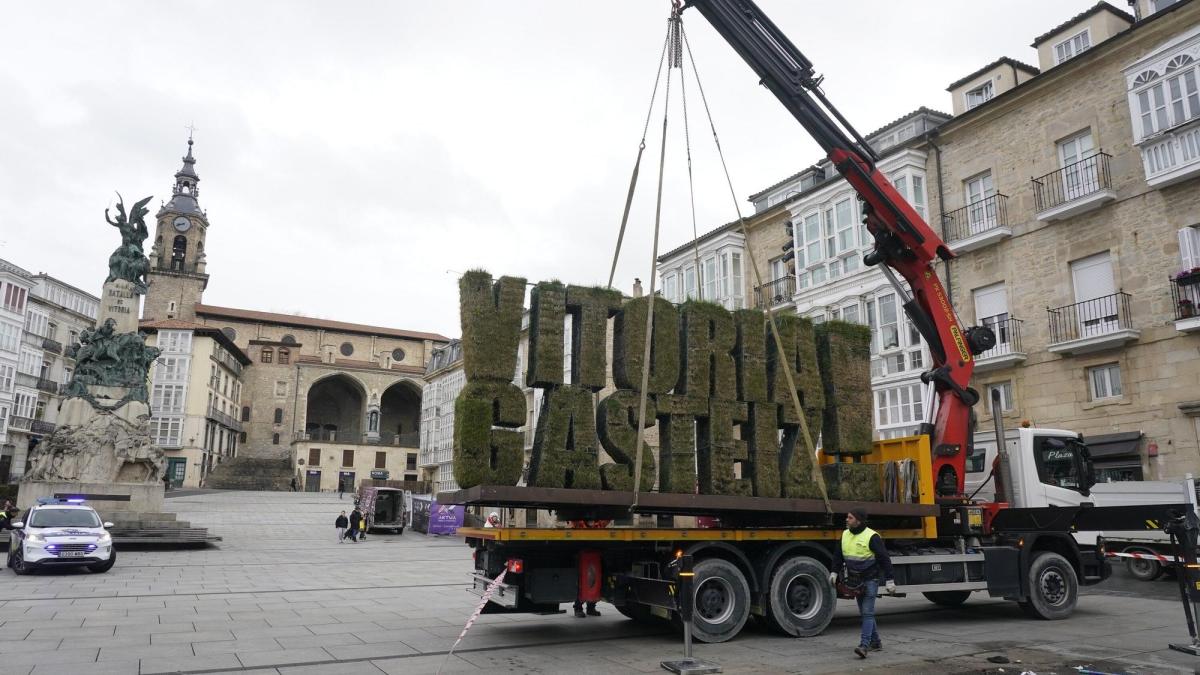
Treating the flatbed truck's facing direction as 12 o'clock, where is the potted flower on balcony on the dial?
The potted flower on balcony is roughly at 12 o'clock from the flatbed truck.

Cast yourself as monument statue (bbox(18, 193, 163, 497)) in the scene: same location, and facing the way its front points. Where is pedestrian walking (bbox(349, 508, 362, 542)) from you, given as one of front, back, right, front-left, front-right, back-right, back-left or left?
left

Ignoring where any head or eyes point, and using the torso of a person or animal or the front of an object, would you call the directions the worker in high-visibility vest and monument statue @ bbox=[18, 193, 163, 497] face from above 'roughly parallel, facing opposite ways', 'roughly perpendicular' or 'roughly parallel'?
roughly perpendicular

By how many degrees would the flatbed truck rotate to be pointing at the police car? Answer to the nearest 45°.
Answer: approximately 135° to its left

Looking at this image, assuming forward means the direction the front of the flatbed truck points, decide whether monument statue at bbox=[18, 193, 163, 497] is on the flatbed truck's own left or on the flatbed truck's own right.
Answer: on the flatbed truck's own left

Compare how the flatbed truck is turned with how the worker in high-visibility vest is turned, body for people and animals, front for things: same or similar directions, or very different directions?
very different directions
